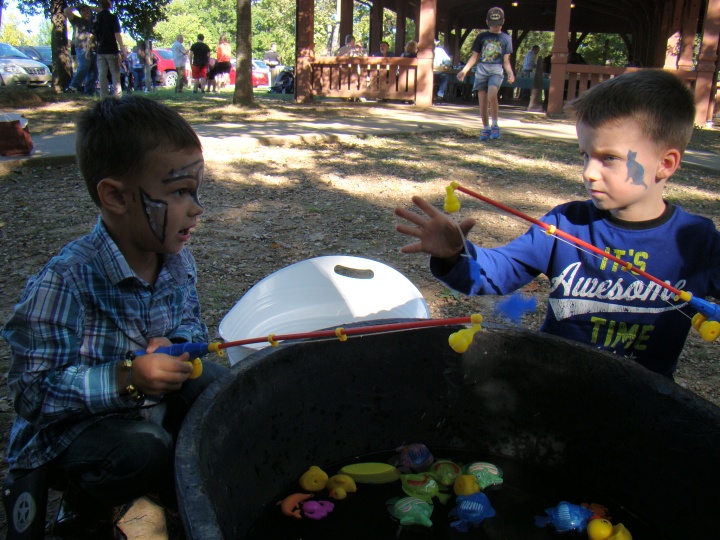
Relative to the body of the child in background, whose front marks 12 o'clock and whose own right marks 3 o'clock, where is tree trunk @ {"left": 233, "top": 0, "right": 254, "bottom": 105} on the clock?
The tree trunk is roughly at 4 o'clock from the child in background.

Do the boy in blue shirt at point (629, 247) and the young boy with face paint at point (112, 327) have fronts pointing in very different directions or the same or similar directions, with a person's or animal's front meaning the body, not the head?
very different directions

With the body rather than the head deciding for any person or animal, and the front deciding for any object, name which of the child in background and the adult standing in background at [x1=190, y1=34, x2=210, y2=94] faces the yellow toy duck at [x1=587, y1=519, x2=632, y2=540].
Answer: the child in background

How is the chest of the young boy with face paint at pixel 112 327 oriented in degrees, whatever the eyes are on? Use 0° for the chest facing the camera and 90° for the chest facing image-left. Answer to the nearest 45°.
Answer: approximately 270°

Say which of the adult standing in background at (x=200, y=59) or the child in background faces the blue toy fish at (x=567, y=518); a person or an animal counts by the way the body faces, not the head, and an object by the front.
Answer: the child in background

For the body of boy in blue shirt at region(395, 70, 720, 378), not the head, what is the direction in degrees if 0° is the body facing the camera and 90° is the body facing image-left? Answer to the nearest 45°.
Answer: approximately 45°

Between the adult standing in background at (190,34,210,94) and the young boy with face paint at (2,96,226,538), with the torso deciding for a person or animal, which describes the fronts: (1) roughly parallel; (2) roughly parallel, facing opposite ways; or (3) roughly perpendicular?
roughly perpendicular

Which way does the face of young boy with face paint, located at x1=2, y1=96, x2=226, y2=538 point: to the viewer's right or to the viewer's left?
to the viewer's right
